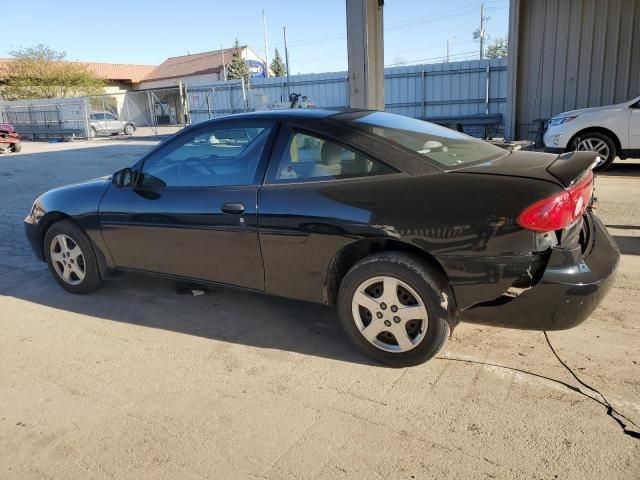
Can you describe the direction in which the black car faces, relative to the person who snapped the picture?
facing away from the viewer and to the left of the viewer

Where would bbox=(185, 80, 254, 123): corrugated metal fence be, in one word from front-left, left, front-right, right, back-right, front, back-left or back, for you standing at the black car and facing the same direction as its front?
front-right

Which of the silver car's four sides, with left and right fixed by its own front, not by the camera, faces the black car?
right

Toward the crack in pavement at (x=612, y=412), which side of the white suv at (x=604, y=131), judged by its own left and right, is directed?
left

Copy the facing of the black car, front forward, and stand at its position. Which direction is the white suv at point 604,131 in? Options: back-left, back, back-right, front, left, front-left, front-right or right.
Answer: right

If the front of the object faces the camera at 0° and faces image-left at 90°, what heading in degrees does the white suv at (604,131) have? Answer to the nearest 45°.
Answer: approximately 90°

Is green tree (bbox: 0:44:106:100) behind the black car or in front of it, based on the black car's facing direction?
in front

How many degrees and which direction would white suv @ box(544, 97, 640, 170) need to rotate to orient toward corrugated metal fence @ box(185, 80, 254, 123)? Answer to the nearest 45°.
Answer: approximately 45° to its right

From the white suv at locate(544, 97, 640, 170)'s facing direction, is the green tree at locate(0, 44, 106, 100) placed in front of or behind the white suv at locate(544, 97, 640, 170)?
in front

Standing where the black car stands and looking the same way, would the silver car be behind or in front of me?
in front

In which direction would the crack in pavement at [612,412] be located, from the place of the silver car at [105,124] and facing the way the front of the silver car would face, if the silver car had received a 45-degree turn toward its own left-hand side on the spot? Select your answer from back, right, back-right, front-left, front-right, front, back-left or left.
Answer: back-right
